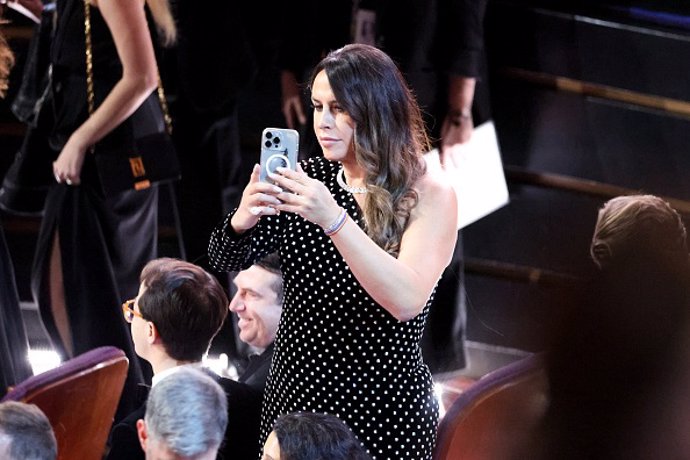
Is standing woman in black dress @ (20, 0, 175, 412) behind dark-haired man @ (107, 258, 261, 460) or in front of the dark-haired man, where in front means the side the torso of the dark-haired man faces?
in front

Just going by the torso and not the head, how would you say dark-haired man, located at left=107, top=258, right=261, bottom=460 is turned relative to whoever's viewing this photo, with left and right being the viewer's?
facing away from the viewer and to the left of the viewer

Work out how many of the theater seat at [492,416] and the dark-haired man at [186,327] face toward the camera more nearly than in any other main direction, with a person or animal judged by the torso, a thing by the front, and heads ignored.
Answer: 0

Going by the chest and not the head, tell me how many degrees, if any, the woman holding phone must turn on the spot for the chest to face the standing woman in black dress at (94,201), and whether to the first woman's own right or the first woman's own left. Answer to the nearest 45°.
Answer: approximately 90° to the first woman's own right

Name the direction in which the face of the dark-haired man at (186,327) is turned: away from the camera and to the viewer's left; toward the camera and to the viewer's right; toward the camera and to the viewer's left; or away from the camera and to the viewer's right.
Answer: away from the camera and to the viewer's left

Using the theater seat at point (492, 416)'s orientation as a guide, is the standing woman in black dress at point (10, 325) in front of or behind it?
in front

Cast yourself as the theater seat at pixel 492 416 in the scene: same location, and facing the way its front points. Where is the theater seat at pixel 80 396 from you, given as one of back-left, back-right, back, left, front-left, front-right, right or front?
front-left

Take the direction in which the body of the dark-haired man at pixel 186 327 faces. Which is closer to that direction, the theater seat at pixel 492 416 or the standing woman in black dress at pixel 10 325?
the standing woman in black dress

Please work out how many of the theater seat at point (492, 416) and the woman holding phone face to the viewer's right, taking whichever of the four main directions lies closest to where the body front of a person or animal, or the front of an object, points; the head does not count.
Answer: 0

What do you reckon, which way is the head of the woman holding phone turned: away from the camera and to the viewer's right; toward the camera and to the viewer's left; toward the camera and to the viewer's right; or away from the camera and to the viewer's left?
toward the camera and to the viewer's left

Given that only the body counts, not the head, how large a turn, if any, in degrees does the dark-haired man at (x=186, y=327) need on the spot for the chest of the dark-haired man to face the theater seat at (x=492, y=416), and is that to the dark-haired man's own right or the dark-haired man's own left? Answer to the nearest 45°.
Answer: approximately 180°

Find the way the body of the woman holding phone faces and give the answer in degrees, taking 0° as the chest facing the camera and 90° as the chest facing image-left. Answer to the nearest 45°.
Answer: approximately 45°
